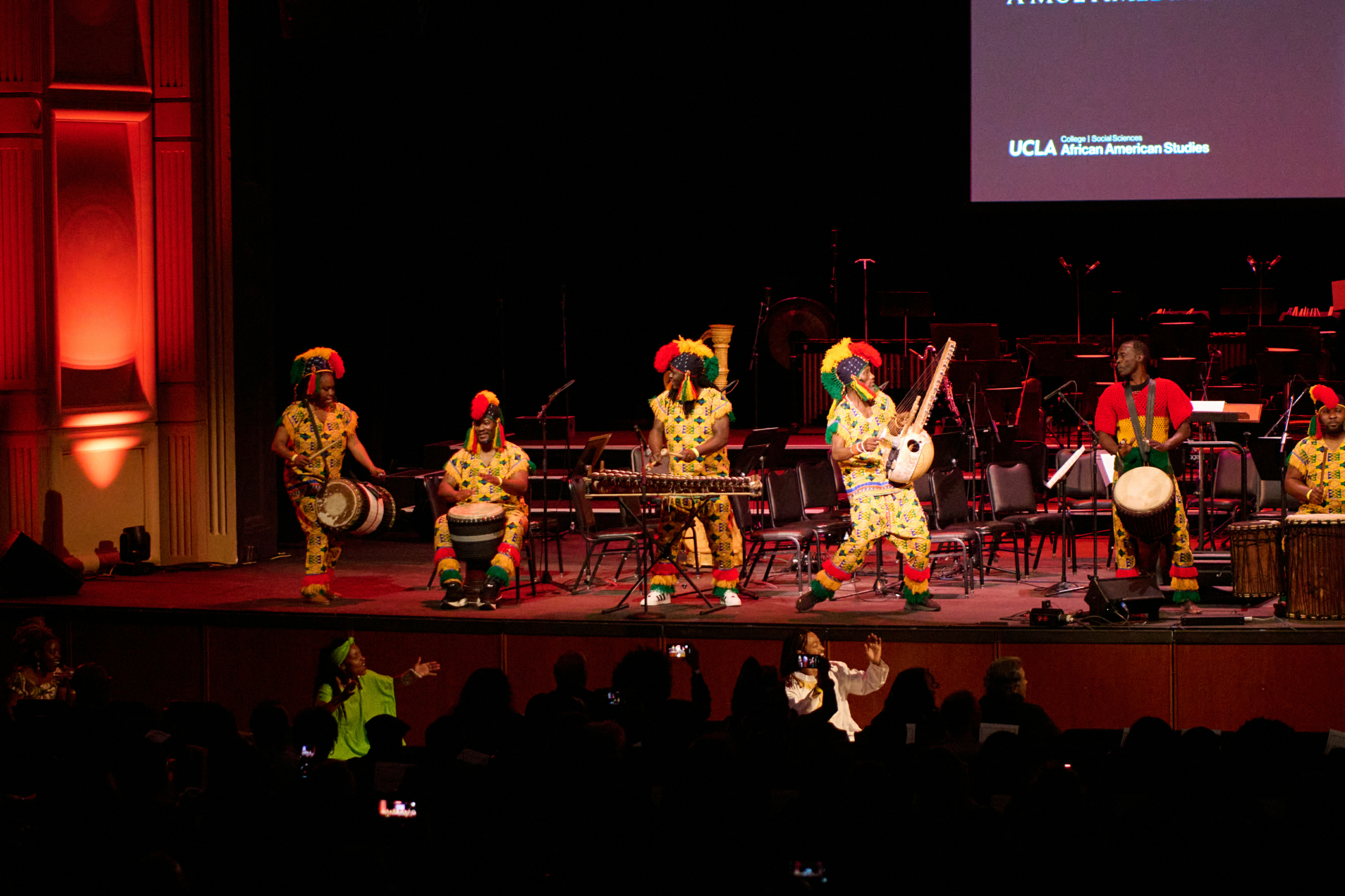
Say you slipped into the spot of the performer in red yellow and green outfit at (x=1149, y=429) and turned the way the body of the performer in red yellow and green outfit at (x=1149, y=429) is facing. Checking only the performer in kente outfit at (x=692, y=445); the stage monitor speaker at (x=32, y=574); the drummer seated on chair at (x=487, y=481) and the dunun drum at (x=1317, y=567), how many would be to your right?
3

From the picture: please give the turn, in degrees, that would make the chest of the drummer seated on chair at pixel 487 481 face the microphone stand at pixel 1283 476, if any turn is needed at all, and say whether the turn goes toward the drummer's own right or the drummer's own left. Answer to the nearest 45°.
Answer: approximately 90° to the drummer's own left

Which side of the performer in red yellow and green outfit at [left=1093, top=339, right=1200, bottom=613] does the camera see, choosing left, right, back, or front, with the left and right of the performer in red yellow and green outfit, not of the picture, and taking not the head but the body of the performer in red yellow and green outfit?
front

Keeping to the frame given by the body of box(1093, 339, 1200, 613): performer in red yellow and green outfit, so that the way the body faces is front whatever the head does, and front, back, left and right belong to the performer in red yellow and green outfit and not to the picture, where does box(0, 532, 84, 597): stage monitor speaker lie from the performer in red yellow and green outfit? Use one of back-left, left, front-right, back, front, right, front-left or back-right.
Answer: right

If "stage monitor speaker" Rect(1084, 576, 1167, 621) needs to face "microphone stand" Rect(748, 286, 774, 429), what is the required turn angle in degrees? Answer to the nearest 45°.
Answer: approximately 45° to its left

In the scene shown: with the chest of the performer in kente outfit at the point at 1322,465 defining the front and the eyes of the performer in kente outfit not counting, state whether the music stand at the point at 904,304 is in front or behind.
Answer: behind

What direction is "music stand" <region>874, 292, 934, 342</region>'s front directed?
away from the camera

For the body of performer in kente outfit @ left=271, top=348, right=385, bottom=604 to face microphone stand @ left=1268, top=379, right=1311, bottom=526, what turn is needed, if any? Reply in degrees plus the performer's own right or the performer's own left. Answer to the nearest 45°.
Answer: approximately 45° to the performer's own left

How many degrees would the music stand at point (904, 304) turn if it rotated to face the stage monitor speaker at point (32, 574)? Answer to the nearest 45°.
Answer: approximately 135° to its left

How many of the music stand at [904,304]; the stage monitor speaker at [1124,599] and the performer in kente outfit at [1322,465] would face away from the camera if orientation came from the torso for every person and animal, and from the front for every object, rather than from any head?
2

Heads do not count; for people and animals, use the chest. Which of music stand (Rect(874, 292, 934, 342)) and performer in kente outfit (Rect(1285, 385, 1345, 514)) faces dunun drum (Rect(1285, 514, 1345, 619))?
the performer in kente outfit

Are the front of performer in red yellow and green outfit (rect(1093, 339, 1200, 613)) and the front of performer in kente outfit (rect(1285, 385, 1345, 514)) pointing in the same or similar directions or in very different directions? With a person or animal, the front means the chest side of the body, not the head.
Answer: same or similar directions

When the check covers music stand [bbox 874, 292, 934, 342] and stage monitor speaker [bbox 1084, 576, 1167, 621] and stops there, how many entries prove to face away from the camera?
2

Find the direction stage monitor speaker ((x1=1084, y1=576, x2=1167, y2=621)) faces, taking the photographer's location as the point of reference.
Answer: facing away from the viewer

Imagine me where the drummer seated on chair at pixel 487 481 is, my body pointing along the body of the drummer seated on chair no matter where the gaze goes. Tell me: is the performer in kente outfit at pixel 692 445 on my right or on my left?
on my left
